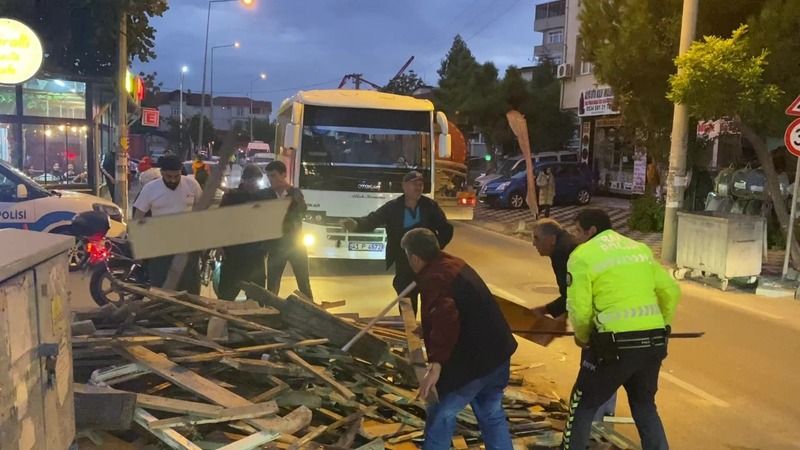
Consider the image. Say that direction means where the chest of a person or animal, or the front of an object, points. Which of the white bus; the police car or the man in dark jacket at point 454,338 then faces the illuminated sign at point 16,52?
the man in dark jacket

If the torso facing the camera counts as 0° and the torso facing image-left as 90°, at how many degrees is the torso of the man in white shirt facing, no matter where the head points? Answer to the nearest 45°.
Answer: approximately 0°

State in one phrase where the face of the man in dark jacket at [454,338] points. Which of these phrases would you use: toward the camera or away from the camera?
away from the camera

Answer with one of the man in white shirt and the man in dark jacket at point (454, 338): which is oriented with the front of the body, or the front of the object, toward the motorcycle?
the man in dark jacket

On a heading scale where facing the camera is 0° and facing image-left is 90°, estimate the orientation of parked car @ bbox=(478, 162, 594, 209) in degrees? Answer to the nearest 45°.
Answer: approximately 45°

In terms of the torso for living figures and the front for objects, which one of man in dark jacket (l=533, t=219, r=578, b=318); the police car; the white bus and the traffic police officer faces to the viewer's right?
the police car

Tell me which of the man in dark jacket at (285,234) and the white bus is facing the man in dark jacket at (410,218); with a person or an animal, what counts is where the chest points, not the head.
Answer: the white bus

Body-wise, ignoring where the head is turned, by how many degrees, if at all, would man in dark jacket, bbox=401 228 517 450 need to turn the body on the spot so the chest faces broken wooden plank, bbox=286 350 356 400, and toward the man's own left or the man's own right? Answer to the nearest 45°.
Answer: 0° — they already face it

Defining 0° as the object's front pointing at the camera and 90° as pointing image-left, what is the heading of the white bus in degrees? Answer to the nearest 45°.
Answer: approximately 0°

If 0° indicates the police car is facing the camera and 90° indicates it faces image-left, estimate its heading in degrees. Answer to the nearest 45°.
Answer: approximately 270°

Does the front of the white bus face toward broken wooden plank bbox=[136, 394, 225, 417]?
yes

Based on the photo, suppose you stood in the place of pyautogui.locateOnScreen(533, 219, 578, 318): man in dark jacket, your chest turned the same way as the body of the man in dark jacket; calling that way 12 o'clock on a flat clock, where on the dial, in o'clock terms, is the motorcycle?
The motorcycle is roughly at 1 o'clock from the man in dark jacket.
